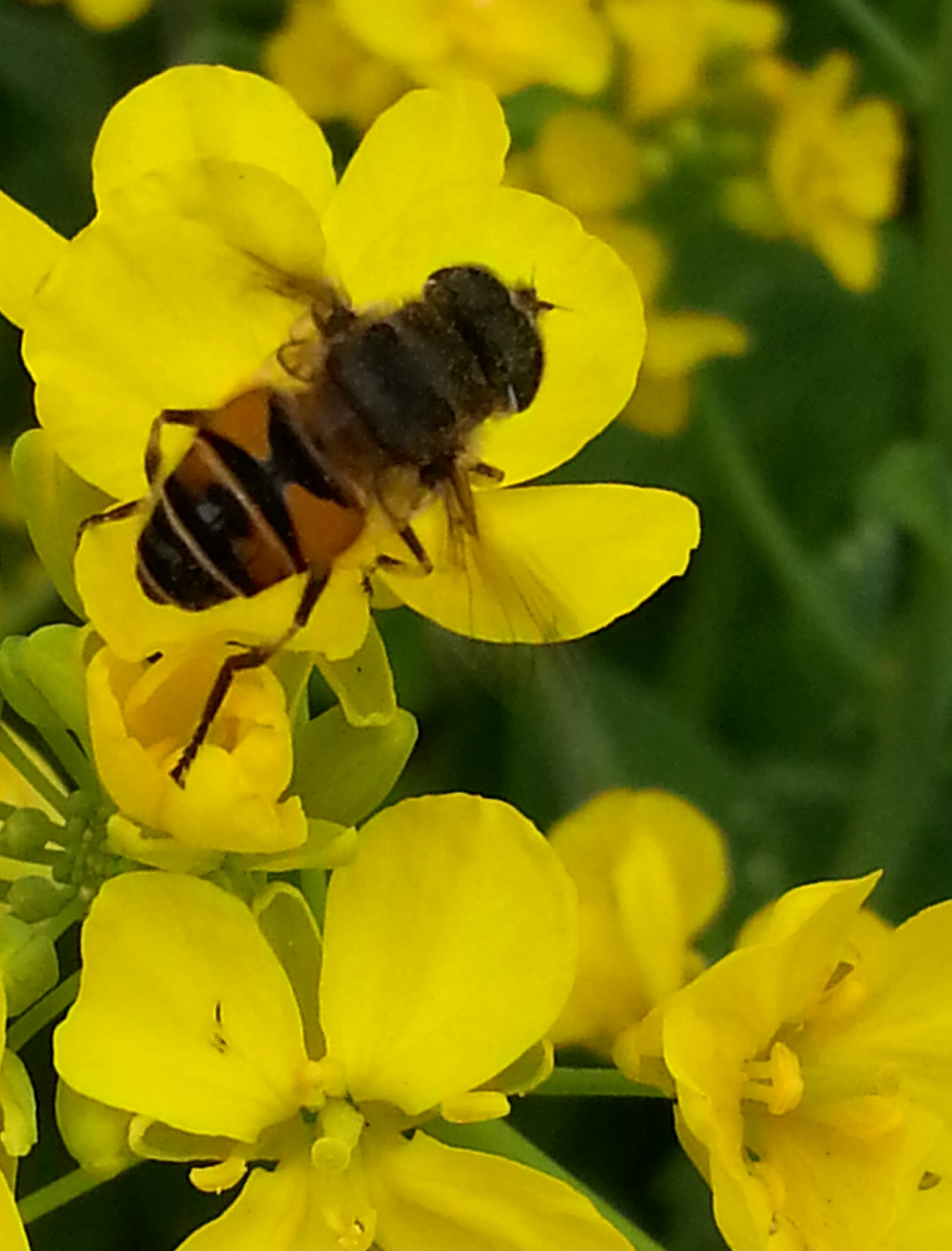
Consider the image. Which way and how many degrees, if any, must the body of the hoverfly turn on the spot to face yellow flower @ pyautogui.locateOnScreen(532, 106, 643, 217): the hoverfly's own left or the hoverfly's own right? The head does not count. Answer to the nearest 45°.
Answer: approximately 45° to the hoverfly's own left

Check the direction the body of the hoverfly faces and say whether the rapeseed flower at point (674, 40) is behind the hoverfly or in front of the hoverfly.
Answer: in front

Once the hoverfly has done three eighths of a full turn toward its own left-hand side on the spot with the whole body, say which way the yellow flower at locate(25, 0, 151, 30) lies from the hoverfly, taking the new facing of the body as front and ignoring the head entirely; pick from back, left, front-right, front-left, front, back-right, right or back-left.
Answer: right

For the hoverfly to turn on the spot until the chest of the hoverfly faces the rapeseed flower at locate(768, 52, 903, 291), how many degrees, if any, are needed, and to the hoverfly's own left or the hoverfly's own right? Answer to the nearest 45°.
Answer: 0° — it already faces it

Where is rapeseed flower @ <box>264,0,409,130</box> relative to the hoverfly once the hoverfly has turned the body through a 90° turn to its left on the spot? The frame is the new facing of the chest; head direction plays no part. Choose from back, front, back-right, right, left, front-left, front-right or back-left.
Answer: front-right

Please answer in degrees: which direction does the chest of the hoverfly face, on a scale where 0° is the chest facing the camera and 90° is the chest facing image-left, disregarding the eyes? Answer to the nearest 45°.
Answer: approximately 225°
